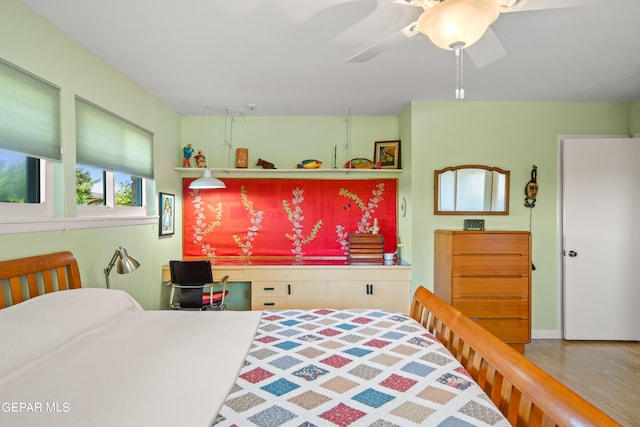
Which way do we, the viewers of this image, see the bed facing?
facing to the right of the viewer

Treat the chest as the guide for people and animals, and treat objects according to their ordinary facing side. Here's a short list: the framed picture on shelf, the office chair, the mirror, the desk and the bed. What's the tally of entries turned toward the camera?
3

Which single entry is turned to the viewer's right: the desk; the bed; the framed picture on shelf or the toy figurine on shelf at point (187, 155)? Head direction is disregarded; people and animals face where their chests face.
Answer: the bed

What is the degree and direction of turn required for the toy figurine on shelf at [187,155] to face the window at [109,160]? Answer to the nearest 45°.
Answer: approximately 45° to its right

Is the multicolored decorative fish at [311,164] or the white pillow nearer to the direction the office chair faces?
the multicolored decorative fish

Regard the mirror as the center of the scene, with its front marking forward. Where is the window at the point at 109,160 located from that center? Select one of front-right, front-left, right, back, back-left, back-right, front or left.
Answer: front-right

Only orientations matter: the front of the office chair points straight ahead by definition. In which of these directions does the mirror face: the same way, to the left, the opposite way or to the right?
the opposite way

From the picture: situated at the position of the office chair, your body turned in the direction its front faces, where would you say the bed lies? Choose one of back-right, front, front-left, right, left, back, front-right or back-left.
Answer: back-right

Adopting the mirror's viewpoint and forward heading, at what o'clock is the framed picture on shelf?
The framed picture on shelf is roughly at 3 o'clock from the mirror.

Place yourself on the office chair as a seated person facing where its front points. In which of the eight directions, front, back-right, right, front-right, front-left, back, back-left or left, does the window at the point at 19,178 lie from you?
back
